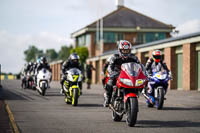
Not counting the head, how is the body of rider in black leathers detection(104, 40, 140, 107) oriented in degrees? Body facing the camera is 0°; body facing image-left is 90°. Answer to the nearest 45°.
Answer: approximately 315°

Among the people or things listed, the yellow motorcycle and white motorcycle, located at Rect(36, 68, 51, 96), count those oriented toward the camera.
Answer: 2

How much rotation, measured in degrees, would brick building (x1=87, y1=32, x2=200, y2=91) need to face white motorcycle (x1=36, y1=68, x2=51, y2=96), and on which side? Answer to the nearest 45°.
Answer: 0° — it already faces it

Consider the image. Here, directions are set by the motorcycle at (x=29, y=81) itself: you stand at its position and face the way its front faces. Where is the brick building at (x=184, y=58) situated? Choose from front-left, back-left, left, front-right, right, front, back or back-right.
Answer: left

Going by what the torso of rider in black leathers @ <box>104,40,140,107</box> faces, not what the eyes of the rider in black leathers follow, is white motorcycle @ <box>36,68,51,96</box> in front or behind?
behind
